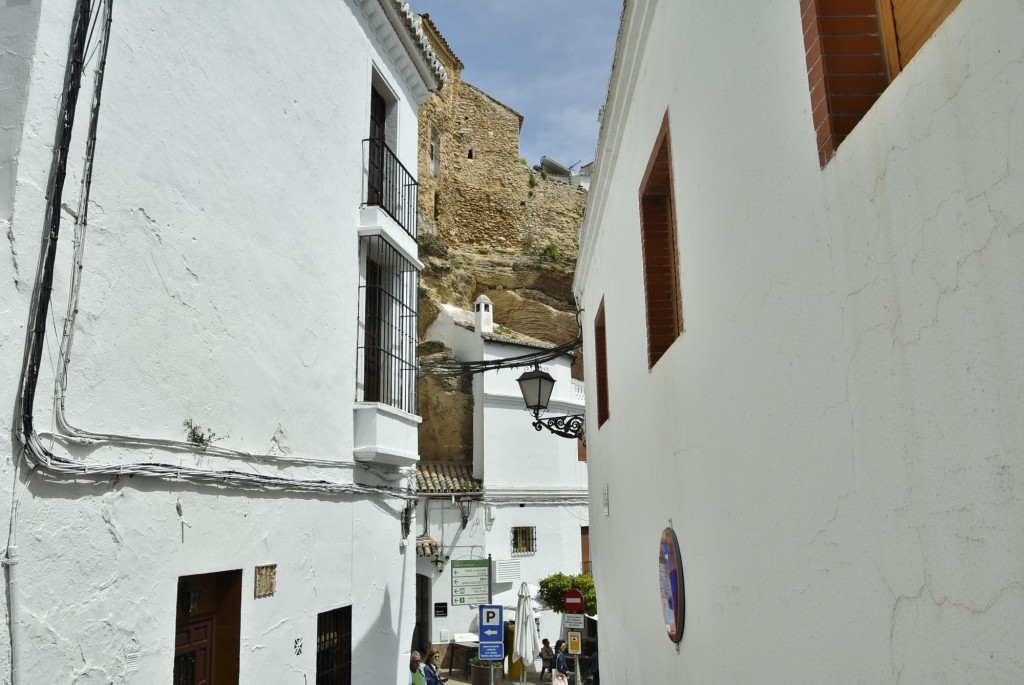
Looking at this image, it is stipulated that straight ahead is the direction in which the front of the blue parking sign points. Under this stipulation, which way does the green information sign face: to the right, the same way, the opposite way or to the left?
the same way

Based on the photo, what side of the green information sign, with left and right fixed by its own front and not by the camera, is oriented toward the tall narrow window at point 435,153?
back

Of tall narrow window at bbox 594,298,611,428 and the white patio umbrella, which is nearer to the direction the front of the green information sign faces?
the tall narrow window

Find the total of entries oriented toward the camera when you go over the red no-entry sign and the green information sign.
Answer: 2

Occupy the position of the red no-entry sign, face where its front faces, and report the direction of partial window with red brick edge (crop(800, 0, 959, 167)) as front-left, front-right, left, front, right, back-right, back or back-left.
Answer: front

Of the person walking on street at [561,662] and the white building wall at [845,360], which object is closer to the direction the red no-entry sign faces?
the white building wall

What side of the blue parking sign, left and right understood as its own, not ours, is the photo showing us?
front

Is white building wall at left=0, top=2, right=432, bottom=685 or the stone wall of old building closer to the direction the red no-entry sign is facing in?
the white building wall

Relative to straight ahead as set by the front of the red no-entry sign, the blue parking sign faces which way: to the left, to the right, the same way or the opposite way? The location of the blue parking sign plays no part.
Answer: the same way

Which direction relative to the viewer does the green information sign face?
toward the camera

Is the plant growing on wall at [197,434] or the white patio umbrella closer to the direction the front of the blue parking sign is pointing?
the plant growing on wall

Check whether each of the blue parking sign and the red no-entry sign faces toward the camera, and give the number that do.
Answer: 2

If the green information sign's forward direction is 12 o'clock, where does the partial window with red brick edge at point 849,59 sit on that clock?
The partial window with red brick edge is roughly at 12 o'clock from the green information sign.

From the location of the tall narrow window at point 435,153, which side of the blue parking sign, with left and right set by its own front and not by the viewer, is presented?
back

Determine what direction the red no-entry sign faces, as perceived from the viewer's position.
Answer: facing the viewer

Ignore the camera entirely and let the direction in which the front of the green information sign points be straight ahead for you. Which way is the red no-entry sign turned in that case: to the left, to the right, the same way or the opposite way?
the same way
